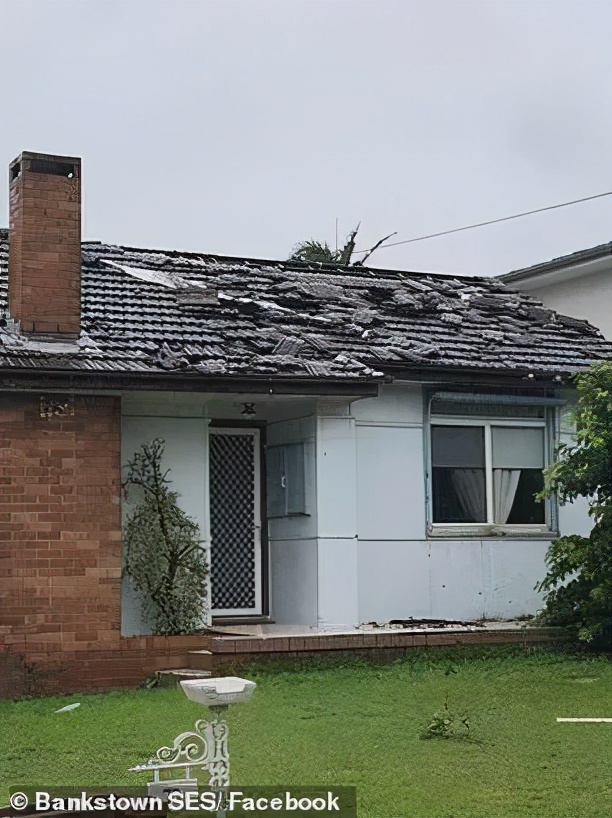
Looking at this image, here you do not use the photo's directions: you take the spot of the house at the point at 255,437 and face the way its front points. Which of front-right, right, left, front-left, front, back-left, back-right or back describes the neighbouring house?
back-left

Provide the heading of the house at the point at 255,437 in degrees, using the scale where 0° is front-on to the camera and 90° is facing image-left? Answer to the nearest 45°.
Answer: approximately 0°

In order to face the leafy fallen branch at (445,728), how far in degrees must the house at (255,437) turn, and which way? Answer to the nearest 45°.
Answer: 0° — it already faces it

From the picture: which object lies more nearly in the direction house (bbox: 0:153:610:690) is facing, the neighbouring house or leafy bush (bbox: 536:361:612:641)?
the leafy bush

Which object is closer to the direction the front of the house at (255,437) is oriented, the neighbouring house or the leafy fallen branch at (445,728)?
the leafy fallen branch

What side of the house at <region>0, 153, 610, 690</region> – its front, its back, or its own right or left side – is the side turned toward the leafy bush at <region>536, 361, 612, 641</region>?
left
